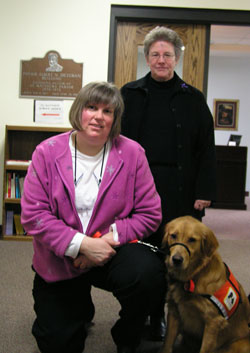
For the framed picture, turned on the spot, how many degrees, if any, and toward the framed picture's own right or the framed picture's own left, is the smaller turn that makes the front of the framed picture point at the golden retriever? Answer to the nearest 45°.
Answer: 0° — it already faces it

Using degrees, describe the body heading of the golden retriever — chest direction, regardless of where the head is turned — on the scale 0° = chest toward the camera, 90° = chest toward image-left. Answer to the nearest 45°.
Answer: approximately 45°

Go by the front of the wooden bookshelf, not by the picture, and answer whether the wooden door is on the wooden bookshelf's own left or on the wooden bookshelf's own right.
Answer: on the wooden bookshelf's own left

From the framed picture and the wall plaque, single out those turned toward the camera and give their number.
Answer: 2

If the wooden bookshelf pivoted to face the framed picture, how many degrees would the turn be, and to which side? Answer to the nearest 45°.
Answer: approximately 135° to its left

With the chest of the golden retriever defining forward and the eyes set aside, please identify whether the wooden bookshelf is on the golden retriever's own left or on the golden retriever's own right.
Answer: on the golden retriever's own right
